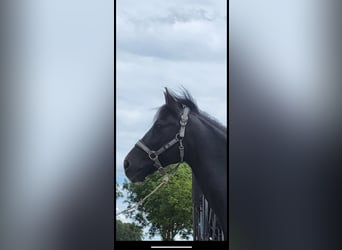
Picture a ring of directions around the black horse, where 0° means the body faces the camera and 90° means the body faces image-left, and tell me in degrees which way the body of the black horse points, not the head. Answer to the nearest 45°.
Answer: approximately 90°
